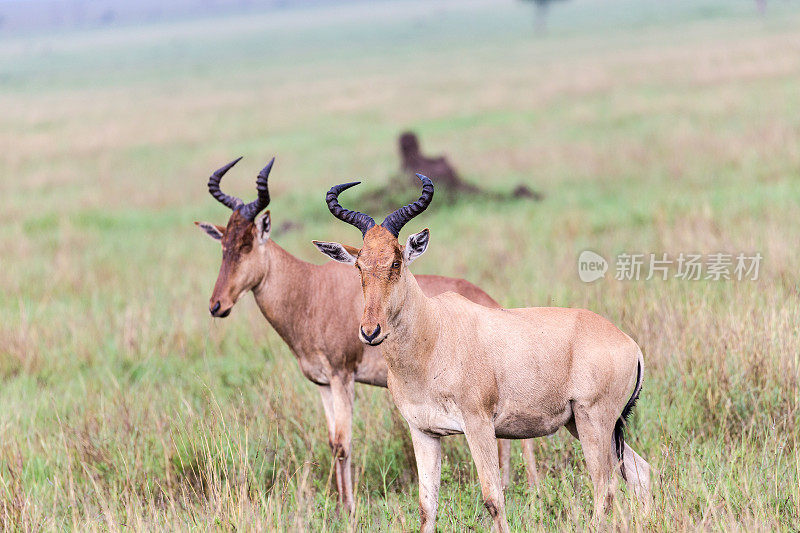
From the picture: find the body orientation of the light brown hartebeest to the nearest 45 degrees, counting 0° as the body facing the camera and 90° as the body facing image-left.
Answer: approximately 45°

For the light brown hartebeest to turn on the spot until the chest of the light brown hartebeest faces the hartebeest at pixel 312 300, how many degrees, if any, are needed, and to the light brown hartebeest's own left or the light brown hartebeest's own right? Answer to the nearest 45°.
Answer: approximately 90° to the light brown hartebeest's own right
